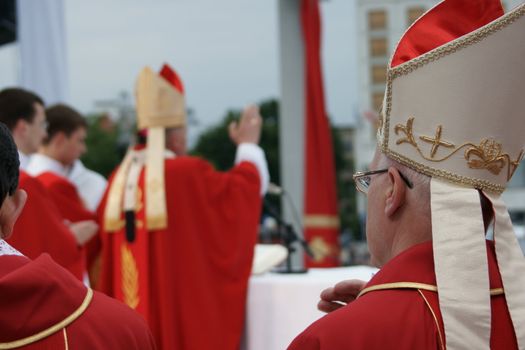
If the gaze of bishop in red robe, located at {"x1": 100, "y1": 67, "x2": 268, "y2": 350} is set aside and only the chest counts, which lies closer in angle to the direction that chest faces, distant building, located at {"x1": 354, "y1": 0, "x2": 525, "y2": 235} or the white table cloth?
the distant building

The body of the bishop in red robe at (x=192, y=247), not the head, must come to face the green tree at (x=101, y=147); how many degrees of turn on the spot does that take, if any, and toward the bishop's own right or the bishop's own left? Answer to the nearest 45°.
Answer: approximately 45° to the bishop's own left

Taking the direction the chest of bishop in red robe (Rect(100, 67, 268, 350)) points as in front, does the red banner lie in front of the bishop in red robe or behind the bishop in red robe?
in front

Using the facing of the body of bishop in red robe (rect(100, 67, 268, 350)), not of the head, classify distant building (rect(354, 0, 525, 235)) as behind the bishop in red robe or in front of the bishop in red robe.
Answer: in front

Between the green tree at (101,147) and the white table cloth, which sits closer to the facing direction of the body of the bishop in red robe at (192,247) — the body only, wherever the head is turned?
the green tree

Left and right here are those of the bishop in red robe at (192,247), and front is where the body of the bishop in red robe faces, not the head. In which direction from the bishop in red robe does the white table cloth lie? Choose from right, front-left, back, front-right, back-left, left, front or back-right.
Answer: right

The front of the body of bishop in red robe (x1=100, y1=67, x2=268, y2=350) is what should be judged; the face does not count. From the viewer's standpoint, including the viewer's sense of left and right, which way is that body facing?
facing away from the viewer and to the right of the viewer
